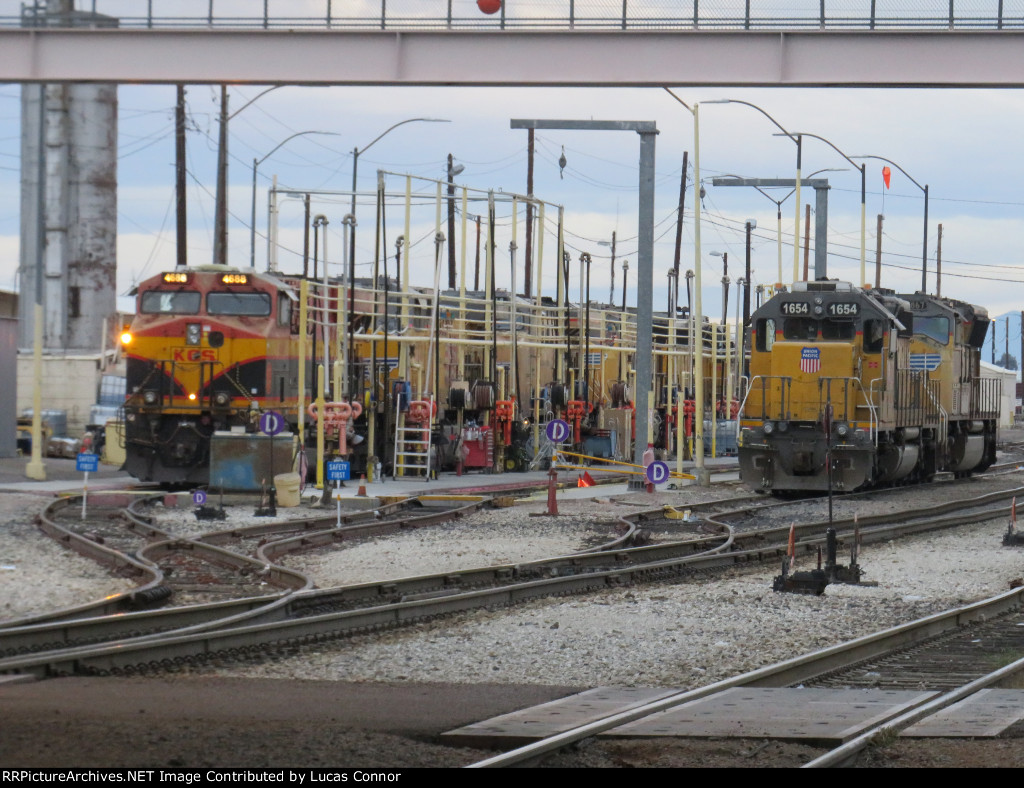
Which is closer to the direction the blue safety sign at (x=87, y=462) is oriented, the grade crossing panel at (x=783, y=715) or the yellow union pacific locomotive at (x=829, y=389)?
the grade crossing panel

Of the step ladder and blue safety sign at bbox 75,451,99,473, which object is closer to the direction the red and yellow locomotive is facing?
the blue safety sign

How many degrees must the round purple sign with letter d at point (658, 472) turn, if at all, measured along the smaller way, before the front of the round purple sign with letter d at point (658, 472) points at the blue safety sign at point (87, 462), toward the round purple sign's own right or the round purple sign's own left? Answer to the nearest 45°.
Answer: approximately 90° to the round purple sign's own right

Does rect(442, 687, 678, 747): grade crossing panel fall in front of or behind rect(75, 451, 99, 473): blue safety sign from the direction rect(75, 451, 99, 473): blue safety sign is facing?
in front

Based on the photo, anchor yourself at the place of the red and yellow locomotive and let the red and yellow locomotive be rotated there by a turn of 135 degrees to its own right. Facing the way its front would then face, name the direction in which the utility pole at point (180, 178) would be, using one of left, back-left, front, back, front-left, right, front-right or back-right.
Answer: front-right

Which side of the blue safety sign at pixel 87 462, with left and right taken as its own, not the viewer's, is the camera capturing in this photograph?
front

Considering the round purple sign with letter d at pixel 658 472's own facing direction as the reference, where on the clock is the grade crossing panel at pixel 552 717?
The grade crossing panel is roughly at 12 o'clock from the round purple sign with letter d.

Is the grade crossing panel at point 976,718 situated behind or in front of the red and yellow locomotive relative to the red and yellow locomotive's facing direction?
in front

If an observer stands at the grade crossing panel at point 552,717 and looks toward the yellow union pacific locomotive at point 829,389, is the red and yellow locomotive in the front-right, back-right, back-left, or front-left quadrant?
front-left

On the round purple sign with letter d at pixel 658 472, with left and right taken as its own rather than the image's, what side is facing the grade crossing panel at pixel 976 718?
front

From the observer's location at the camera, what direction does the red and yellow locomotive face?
facing the viewer

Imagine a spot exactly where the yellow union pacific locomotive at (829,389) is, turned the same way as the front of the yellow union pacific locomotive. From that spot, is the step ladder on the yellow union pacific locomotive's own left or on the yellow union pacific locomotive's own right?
on the yellow union pacific locomotive's own right

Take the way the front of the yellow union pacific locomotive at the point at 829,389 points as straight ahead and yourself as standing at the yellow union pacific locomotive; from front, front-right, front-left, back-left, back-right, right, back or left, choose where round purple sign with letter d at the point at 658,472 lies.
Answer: front-right

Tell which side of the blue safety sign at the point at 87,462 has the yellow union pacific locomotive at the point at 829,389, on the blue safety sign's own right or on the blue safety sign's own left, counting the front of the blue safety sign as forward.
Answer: on the blue safety sign's own left

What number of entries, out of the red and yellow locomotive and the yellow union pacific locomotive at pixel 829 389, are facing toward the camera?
2

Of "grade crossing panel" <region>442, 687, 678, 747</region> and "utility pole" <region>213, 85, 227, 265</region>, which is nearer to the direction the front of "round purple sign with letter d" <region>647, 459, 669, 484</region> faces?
the grade crossing panel
